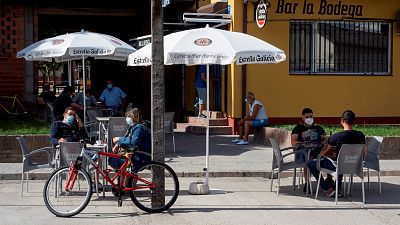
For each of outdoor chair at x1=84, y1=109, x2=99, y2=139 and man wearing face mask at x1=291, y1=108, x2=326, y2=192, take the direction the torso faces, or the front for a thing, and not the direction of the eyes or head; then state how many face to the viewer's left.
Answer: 0

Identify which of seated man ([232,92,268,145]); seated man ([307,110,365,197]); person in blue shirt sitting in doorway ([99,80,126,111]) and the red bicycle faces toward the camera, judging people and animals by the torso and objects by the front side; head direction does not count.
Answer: the person in blue shirt sitting in doorway

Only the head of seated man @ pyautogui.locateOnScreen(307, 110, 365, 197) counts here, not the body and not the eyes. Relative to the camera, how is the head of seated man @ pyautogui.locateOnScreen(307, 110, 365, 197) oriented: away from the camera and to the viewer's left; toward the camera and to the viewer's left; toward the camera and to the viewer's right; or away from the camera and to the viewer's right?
away from the camera and to the viewer's left

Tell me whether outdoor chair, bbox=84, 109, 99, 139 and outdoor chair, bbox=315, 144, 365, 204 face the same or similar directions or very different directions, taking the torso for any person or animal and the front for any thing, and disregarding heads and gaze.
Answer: very different directions

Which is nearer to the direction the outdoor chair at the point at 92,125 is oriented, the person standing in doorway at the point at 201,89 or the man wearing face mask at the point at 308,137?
the man wearing face mask

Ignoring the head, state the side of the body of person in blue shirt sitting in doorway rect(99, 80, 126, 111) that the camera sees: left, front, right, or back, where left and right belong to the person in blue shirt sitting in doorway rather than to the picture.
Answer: front

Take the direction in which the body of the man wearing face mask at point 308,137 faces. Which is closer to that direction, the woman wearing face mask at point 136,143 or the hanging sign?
the woman wearing face mask

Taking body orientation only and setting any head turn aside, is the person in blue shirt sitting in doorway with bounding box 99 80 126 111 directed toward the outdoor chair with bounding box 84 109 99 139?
yes

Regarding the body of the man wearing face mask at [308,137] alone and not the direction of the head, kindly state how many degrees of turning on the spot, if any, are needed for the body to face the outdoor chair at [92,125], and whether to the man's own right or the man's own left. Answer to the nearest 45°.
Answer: approximately 135° to the man's own right

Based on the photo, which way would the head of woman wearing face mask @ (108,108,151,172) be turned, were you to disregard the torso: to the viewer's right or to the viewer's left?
to the viewer's left

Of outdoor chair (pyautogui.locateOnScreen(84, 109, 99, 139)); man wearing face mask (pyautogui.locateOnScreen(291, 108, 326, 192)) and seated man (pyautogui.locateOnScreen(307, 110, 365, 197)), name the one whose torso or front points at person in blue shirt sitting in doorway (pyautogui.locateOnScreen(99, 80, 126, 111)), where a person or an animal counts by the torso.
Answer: the seated man

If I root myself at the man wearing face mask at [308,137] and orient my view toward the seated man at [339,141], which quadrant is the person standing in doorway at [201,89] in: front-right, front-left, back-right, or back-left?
back-left

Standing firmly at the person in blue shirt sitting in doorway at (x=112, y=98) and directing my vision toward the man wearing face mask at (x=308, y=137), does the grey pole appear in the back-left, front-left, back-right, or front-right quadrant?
front-right

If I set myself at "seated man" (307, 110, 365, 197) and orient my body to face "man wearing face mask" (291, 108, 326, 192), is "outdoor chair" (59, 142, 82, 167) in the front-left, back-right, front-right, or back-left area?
front-left

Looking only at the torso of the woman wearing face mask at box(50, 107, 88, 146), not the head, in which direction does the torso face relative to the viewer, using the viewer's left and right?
facing the viewer

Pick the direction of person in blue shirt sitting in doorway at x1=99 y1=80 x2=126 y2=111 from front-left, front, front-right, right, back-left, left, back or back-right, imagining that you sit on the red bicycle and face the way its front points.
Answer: right

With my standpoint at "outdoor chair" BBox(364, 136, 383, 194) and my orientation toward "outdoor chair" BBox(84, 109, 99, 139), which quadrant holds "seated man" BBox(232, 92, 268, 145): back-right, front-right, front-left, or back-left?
front-right
